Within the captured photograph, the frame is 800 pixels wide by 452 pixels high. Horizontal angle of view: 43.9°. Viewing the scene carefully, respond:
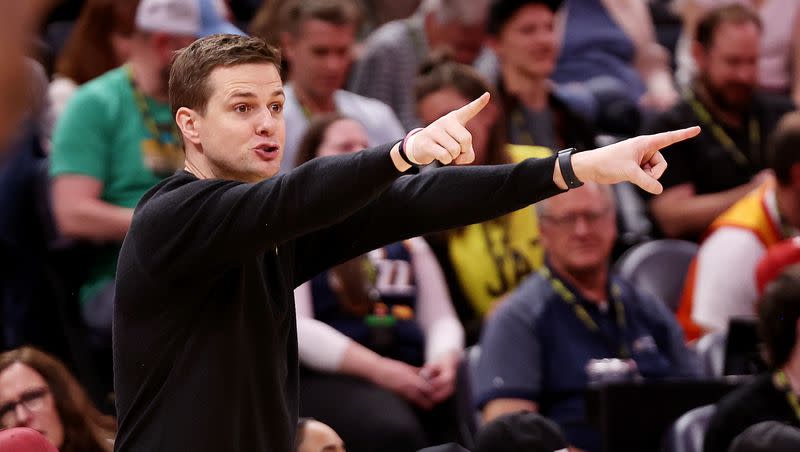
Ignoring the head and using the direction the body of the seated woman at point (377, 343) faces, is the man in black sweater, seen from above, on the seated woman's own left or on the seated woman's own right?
on the seated woman's own right

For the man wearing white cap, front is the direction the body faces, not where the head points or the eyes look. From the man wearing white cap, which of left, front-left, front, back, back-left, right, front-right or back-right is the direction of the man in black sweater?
front-right

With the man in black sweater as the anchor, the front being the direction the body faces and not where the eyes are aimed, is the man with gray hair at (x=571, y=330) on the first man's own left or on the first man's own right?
on the first man's own left

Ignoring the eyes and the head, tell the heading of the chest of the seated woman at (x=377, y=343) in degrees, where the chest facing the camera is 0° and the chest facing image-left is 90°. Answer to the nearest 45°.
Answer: approximately 315°

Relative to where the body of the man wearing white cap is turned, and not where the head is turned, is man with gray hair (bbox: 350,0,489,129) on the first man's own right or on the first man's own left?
on the first man's own left

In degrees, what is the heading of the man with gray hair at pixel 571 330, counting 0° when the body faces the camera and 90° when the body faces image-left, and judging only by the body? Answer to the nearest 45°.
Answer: approximately 315°

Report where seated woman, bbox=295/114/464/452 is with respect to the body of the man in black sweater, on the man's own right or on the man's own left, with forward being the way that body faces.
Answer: on the man's own left

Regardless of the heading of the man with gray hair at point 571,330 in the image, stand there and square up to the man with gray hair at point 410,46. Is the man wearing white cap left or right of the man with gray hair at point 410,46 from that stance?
left
